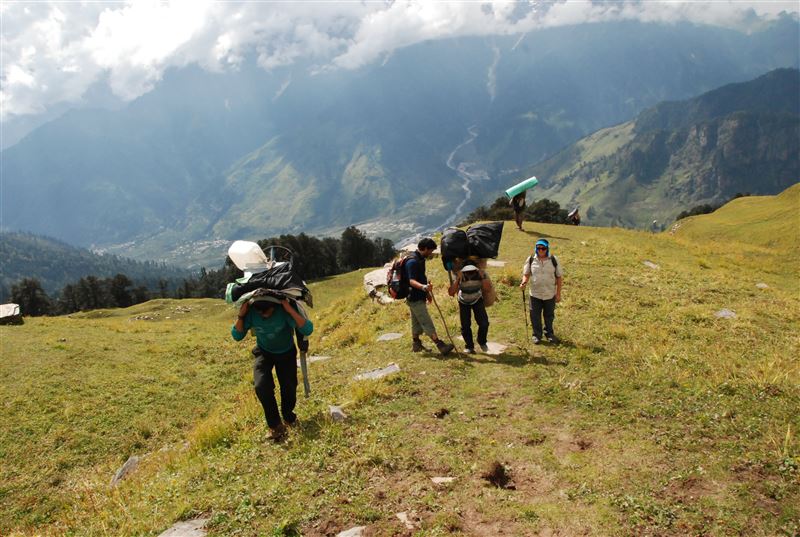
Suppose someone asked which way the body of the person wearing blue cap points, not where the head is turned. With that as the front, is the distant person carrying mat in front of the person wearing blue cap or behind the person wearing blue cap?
behind

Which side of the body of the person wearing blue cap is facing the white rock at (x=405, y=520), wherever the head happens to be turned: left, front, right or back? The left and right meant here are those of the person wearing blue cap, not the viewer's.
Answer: front

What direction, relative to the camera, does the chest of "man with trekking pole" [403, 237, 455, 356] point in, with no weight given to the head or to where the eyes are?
to the viewer's right

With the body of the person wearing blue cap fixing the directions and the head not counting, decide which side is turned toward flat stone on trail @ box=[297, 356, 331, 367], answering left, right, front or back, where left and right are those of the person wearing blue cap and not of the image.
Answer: right

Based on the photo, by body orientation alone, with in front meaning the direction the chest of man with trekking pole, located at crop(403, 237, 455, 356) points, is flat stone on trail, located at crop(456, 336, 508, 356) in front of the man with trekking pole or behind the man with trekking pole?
in front

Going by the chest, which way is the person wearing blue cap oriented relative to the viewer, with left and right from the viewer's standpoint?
facing the viewer

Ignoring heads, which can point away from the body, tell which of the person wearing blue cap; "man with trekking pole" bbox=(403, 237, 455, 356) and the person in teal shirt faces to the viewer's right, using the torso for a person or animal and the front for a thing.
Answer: the man with trekking pole

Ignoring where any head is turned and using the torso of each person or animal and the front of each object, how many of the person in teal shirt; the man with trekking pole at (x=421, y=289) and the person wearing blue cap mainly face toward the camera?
2

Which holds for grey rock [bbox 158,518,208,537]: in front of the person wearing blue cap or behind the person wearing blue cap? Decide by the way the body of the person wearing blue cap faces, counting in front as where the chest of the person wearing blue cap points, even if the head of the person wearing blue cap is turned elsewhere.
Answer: in front

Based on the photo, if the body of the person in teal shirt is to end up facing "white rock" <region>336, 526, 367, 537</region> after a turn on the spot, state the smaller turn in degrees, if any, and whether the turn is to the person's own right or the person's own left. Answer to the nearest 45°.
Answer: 0° — they already face it

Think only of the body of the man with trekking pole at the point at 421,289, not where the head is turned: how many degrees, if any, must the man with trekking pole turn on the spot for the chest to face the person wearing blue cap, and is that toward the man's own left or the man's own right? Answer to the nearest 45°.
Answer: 0° — they already face them

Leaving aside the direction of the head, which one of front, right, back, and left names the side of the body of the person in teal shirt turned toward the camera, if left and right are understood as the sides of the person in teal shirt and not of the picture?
front
